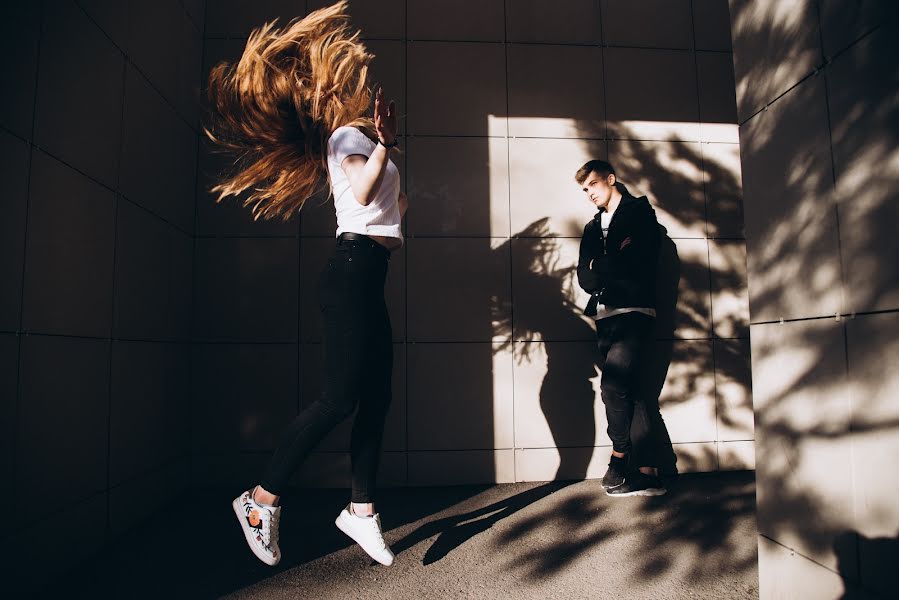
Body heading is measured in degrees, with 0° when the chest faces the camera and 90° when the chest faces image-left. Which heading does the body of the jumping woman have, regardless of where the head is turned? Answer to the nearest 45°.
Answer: approximately 270°

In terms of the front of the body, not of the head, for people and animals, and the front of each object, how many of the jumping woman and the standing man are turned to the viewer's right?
1

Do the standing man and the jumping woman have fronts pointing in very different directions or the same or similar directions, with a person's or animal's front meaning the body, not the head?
very different directions

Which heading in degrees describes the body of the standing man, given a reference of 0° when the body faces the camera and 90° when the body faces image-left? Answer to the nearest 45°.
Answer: approximately 45°

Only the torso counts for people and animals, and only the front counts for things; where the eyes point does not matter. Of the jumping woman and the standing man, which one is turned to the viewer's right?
the jumping woman
